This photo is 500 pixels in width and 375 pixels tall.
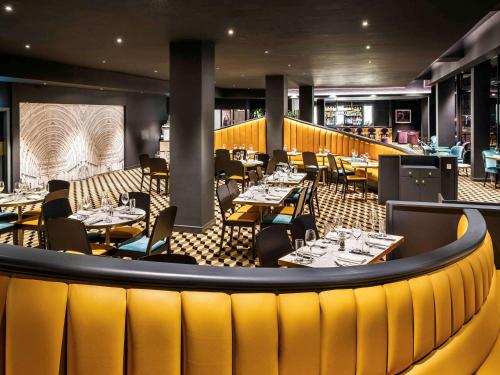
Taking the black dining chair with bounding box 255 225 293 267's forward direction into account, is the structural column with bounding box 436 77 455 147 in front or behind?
in front

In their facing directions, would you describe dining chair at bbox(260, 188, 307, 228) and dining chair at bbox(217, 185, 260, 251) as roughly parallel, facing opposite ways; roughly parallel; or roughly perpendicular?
roughly parallel, facing opposite ways

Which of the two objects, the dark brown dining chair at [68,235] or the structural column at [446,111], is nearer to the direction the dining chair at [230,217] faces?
the structural column

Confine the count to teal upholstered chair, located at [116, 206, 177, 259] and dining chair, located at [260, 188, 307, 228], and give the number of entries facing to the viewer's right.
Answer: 0

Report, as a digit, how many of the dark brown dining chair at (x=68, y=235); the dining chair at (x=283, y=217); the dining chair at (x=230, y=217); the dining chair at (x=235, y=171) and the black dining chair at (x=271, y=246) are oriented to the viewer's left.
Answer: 1

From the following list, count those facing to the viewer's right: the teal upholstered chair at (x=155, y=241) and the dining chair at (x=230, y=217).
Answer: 1

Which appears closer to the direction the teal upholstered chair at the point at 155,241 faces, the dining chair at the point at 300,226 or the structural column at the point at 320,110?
the structural column

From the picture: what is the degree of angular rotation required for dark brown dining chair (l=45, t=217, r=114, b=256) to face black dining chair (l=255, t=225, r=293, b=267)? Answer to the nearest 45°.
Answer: approximately 90° to its right

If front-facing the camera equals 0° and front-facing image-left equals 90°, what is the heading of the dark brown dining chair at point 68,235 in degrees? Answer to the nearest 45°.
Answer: approximately 225°

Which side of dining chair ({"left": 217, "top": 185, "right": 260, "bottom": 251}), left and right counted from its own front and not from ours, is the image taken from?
right

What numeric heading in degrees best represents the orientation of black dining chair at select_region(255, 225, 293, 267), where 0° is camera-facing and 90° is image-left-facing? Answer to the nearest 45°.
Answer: approximately 225°

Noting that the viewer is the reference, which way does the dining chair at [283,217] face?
facing to the left of the viewer
